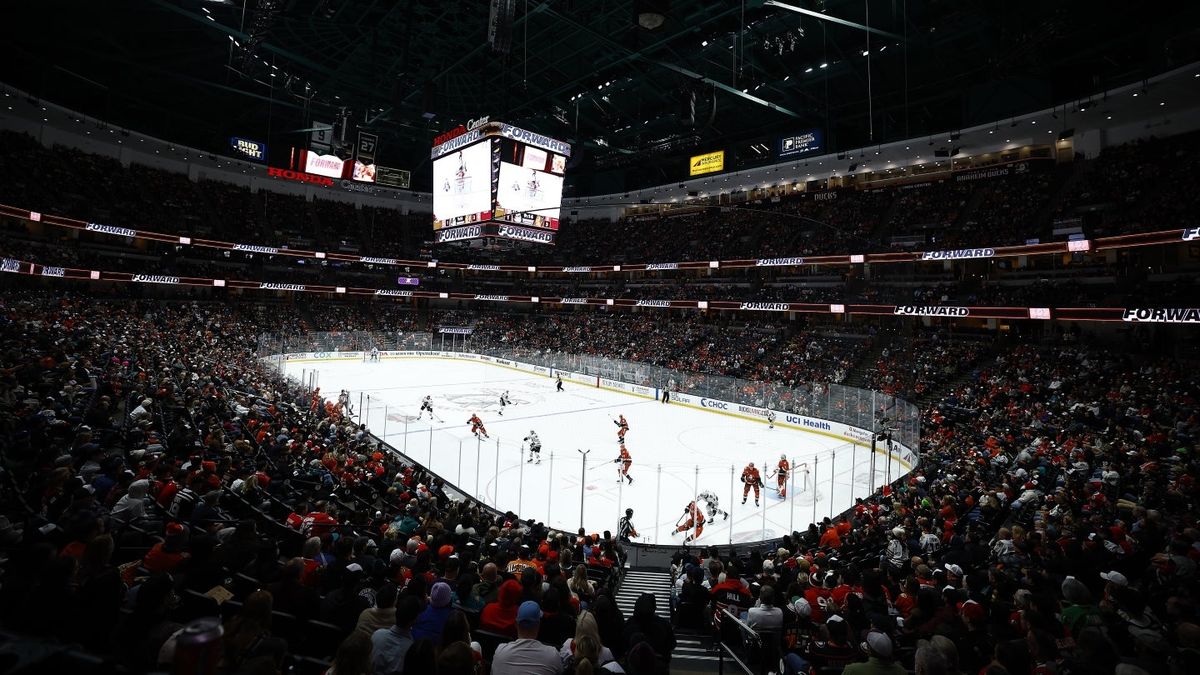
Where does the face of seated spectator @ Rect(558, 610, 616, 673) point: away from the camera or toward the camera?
away from the camera

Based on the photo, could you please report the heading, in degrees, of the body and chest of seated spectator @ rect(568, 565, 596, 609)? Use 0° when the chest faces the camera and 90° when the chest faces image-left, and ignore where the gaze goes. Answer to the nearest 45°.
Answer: approximately 180°

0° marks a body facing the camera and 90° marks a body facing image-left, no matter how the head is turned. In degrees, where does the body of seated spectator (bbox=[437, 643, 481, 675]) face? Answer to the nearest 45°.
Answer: approximately 180°

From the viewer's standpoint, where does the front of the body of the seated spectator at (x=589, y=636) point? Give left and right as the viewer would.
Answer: facing away from the viewer

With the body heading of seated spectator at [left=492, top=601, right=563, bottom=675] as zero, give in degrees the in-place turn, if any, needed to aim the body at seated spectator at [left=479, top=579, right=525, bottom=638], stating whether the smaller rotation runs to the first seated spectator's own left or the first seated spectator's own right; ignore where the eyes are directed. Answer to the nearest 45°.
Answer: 0° — they already face them

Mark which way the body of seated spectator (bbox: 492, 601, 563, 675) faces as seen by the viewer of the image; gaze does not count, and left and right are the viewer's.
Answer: facing away from the viewer

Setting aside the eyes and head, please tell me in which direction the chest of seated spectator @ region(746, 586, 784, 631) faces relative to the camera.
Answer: away from the camera

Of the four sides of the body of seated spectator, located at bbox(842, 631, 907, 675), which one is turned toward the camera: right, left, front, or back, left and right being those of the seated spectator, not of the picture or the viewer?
back

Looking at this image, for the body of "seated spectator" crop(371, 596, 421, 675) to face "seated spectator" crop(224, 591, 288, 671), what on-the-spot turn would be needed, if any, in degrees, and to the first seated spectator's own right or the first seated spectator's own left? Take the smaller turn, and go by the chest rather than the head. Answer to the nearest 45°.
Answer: approximately 135° to the first seated spectator's own left

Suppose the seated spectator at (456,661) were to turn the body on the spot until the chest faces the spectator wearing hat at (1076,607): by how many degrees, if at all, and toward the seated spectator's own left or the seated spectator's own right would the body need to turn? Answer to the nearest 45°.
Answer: approximately 90° to the seated spectator's own right

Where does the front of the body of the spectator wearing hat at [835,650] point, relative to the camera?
away from the camera

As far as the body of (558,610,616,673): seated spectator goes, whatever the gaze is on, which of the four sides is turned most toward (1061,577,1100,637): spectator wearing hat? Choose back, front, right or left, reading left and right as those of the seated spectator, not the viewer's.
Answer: right

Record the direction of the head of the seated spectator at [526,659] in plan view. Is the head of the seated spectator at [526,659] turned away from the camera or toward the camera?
away from the camera
